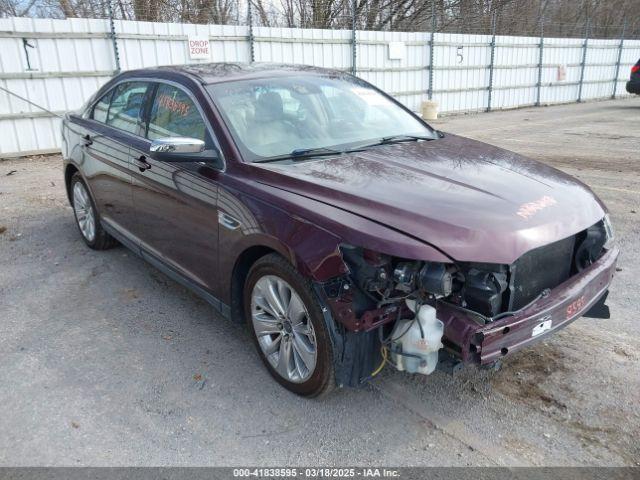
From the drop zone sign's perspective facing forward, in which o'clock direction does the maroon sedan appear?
The maroon sedan is roughly at 12 o'clock from the drop zone sign.

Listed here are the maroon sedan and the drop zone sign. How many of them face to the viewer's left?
0

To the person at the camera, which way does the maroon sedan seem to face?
facing the viewer and to the right of the viewer

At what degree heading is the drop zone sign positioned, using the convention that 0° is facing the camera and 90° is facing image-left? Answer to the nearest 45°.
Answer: approximately 0°

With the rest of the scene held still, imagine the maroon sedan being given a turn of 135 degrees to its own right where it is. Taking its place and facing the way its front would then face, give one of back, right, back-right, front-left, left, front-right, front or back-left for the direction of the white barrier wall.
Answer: right

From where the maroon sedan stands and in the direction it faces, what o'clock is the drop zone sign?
The drop zone sign is roughly at 7 o'clock from the maroon sedan.
